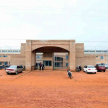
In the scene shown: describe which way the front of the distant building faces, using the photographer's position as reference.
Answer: facing the viewer
